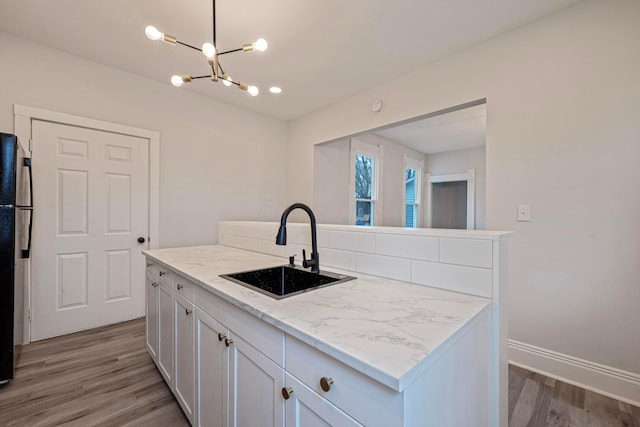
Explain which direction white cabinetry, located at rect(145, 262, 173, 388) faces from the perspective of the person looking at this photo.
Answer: facing to the left of the viewer

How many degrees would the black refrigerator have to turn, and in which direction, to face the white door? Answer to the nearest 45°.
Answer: approximately 45° to its left

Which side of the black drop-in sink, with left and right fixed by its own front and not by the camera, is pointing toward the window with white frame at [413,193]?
back

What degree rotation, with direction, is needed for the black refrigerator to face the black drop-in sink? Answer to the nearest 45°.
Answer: approximately 45° to its right

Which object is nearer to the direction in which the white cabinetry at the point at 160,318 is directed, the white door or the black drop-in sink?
the white door

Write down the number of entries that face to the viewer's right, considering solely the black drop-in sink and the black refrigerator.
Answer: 1

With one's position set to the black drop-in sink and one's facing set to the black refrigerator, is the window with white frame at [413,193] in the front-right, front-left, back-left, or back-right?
back-right

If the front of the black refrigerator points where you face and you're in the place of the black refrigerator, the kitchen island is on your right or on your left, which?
on your right

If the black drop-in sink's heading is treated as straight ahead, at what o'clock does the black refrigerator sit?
The black refrigerator is roughly at 2 o'clock from the black drop-in sink.

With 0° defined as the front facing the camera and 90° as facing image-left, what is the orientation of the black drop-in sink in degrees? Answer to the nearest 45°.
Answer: approximately 45°

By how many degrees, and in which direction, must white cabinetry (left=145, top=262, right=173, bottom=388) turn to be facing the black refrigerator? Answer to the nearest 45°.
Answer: approximately 45° to its right

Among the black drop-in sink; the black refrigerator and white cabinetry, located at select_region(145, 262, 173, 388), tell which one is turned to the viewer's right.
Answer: the black refrigerator

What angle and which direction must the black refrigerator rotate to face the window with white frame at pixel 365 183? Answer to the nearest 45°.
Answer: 0° — it already faces it

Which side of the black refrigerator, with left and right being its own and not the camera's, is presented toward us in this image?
right

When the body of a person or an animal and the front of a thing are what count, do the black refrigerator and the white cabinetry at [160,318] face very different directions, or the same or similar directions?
very different directions

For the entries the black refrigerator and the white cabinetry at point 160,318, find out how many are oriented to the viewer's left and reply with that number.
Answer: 1
